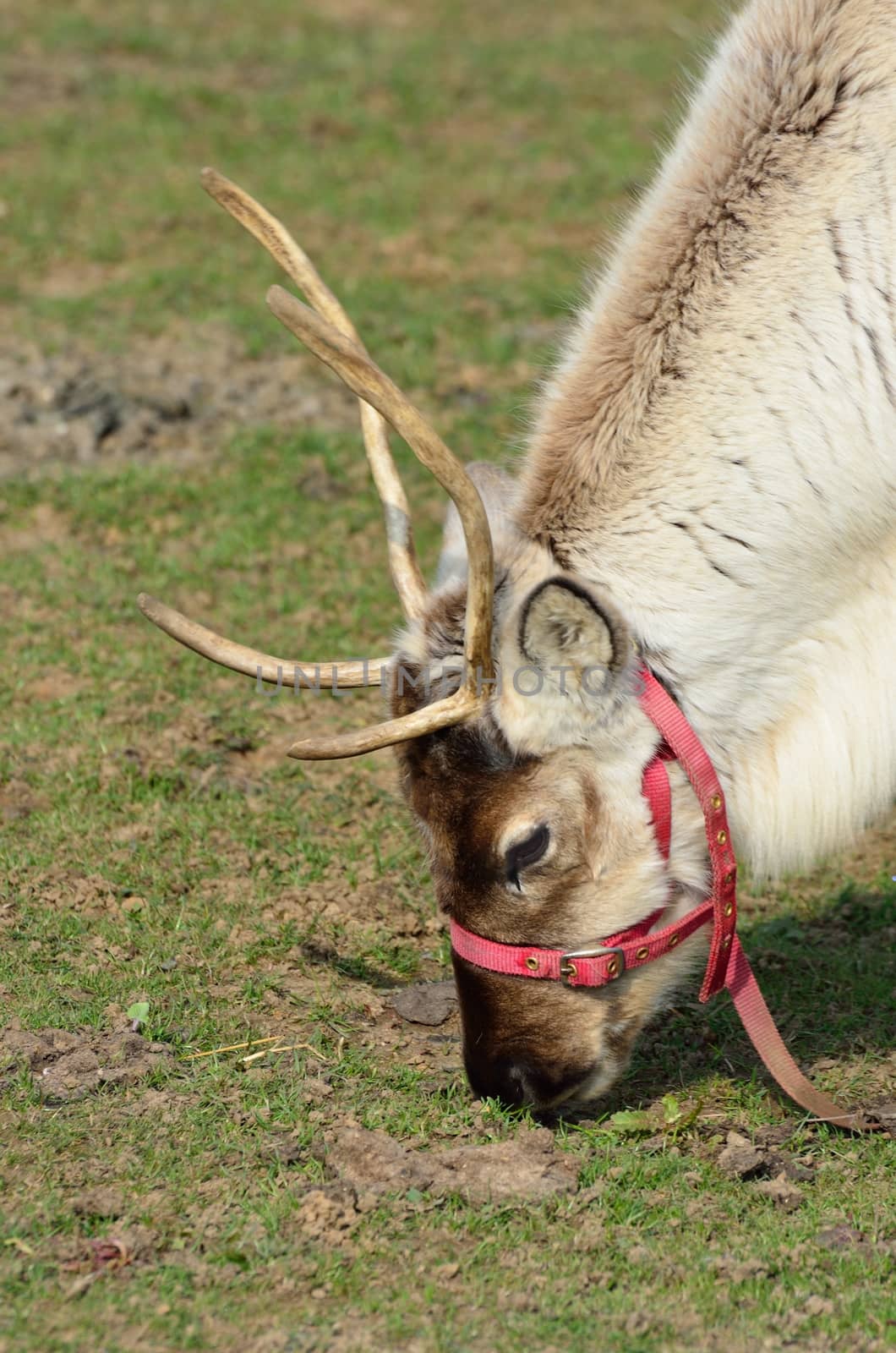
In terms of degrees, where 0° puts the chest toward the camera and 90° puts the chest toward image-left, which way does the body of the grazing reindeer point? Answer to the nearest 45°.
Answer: approximately 90°
